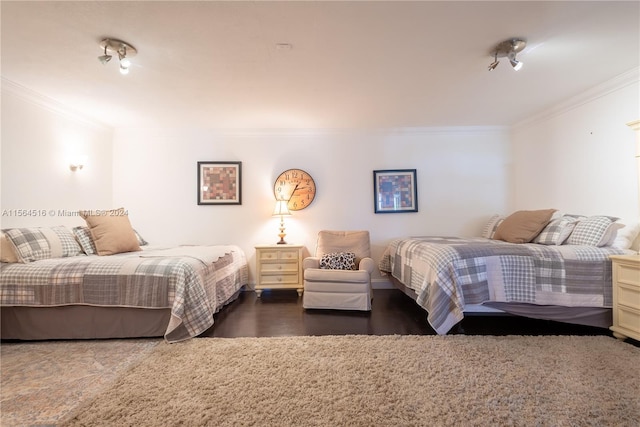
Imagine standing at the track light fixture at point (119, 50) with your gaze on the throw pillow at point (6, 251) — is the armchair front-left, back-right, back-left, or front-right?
back-right

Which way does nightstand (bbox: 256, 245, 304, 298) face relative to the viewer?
toward the camera

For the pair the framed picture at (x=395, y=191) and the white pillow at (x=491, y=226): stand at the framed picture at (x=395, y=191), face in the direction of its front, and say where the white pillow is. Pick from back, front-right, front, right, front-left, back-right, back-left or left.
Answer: left

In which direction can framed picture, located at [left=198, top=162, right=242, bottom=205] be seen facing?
toward the camera

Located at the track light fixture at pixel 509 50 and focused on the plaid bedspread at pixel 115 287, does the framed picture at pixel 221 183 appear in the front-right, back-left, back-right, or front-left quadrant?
front-right

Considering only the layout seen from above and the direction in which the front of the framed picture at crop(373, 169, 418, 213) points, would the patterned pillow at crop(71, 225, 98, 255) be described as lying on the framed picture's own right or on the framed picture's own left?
on the framed picture's own right

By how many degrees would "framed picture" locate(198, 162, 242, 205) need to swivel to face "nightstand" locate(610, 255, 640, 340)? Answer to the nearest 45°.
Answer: approximately 45° to its left

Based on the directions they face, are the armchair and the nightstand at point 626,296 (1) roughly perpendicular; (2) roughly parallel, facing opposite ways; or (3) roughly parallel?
roughly perpendicular

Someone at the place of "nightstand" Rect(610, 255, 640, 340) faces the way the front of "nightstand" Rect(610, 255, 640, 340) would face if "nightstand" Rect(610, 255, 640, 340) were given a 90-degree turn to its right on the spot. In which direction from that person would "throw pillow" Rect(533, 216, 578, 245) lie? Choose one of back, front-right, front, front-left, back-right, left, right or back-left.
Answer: front

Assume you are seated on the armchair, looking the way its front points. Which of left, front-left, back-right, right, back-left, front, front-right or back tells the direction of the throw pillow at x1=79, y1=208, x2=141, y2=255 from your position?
right

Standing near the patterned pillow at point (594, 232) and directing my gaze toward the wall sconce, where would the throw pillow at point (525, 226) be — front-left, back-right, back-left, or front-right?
front-right

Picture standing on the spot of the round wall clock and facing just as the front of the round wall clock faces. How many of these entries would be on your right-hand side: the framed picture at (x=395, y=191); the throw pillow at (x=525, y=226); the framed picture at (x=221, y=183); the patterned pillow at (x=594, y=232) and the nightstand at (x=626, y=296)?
1

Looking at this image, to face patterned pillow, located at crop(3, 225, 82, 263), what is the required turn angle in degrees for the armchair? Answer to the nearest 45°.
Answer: approximately 90° to its right

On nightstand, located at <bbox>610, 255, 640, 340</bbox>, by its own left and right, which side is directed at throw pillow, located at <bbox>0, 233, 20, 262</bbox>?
front

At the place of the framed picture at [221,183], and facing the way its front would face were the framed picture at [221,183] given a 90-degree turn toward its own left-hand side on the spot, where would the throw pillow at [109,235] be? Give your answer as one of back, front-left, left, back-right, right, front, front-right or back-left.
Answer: back-right

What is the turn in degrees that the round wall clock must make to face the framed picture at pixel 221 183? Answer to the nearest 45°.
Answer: approximately 90° to its right

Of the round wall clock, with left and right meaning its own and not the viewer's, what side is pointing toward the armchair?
front
